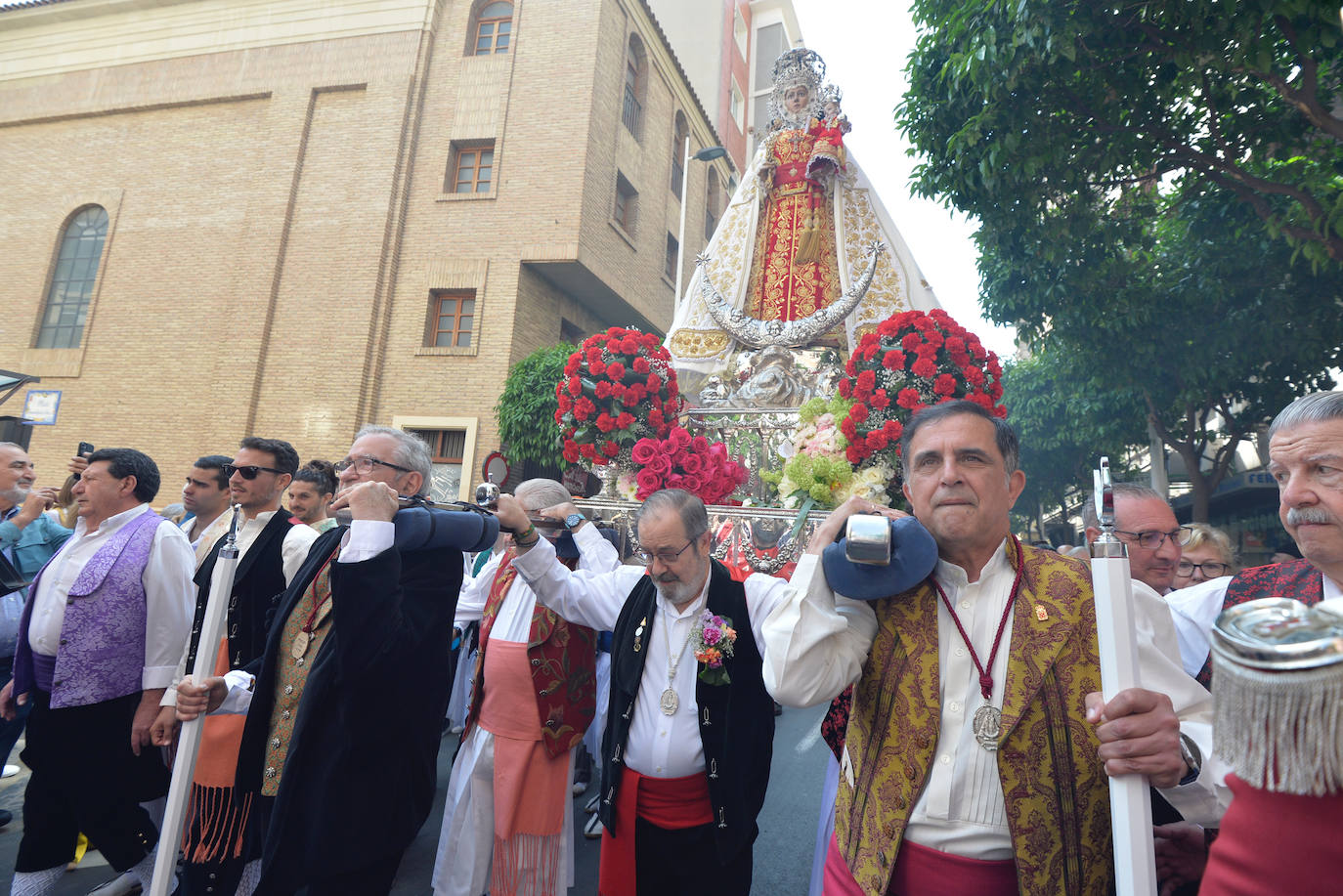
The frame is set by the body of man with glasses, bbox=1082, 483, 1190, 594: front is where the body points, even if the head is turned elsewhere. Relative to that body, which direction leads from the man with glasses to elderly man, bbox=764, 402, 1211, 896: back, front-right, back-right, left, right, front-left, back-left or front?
front-right

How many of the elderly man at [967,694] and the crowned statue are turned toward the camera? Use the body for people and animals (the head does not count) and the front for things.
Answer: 2

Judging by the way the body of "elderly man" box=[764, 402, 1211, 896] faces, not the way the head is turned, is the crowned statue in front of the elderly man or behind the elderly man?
behind

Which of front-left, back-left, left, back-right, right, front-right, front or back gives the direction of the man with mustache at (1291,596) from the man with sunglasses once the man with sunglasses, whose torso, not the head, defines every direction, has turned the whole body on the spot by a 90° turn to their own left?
front

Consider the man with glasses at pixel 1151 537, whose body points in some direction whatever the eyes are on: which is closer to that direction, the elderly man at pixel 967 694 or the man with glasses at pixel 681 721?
the elderly man

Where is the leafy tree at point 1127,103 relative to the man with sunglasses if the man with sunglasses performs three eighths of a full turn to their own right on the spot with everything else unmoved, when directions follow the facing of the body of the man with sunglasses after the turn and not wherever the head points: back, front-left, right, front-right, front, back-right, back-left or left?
right

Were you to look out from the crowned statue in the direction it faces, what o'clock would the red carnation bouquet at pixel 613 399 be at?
The red carnation bouquet is roughly at 1 o'clock from the crowned statue.

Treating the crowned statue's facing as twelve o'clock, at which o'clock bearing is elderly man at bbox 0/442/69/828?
The elderly man is roughly at 2 o'clock from the crowned statue.

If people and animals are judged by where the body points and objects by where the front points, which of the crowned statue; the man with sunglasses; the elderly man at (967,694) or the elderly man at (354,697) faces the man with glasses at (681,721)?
the crowned statue
